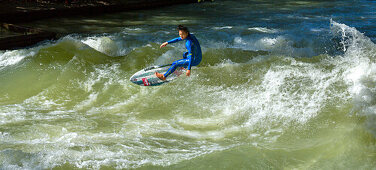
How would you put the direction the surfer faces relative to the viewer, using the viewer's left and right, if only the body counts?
facing to the left of the viewer
